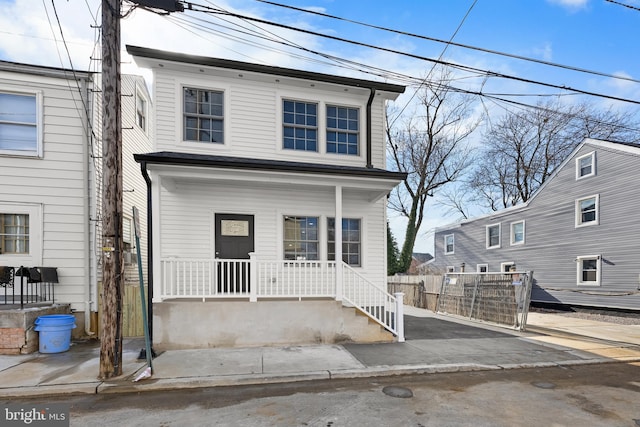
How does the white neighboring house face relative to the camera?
toward the camera

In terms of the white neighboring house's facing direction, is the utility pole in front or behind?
in front

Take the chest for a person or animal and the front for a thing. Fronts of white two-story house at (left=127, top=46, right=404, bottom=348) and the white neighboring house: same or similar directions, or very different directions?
same or similar directions

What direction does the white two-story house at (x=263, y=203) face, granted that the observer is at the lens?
facing the viewer

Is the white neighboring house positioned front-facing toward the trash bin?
yes

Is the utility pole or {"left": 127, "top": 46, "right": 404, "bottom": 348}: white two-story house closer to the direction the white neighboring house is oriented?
the utility pole

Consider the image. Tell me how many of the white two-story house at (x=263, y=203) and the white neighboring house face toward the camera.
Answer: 2

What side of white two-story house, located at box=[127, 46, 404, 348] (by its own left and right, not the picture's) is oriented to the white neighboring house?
right
